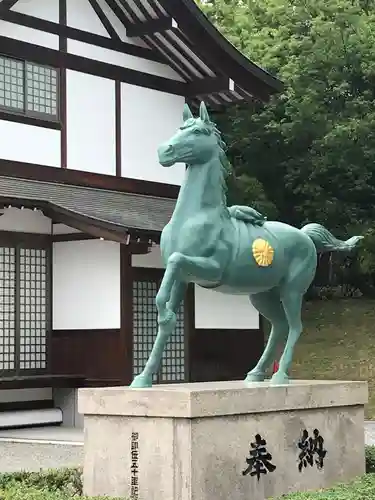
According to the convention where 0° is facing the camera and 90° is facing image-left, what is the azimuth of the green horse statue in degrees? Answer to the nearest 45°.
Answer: approximately 45°

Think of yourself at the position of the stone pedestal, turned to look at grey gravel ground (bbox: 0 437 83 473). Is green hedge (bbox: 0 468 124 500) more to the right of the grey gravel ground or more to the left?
left
